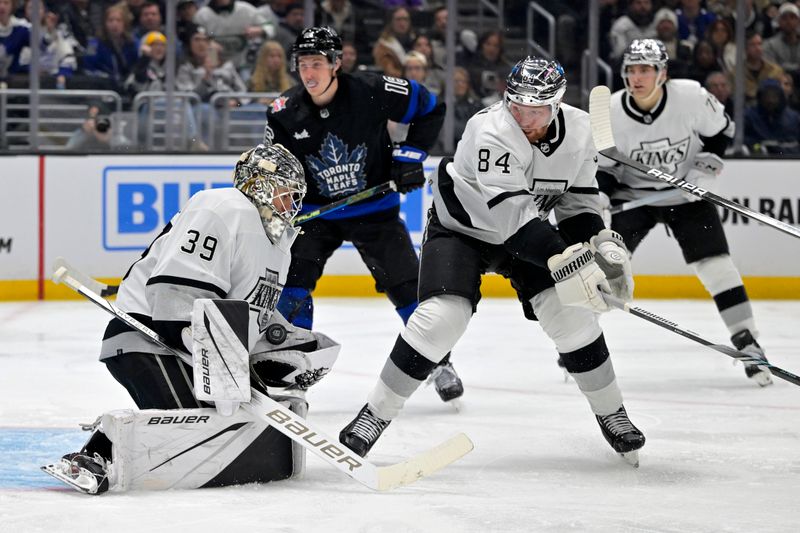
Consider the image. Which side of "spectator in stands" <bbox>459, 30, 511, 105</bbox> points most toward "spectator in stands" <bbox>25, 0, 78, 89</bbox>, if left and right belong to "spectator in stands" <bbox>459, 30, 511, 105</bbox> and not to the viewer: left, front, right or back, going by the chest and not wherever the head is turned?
right

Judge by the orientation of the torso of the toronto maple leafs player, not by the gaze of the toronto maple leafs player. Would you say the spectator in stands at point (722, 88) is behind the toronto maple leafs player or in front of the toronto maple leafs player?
behind

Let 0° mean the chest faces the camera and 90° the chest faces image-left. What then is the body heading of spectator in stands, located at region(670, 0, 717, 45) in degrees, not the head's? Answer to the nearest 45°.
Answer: approximately 0°

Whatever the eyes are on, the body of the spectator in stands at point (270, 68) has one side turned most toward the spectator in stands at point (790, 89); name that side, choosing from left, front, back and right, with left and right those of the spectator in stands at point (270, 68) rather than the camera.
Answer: left

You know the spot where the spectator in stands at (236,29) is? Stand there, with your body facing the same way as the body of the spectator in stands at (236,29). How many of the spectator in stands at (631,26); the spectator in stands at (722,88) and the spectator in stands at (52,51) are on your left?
2

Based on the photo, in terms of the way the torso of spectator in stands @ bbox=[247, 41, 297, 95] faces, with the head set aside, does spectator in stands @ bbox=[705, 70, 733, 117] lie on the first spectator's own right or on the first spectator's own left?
on the first spectator's own left

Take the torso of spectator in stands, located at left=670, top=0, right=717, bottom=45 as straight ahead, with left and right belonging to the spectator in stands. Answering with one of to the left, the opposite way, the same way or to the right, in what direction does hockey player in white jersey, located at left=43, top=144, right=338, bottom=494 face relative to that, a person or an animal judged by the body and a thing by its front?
to the left

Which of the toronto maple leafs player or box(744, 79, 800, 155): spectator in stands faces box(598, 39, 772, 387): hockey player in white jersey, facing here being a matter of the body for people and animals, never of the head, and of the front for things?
the spectator in stands

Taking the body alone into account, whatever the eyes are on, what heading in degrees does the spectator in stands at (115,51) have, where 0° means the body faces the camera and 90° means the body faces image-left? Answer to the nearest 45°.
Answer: approximately 0°

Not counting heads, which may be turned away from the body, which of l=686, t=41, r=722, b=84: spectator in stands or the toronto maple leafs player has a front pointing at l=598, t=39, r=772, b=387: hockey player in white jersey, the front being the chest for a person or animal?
the spectator in stands

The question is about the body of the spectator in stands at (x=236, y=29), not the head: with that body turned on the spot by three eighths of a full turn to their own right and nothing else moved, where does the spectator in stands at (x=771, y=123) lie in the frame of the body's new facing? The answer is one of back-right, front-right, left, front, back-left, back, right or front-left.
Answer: back-right
